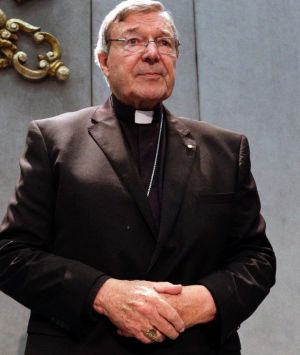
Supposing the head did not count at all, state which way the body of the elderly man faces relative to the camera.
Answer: toward the camera

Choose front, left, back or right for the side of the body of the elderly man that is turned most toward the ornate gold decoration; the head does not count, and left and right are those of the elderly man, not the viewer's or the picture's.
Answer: back
